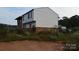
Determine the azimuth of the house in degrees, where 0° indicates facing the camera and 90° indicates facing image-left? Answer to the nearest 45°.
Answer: approximately 45°
